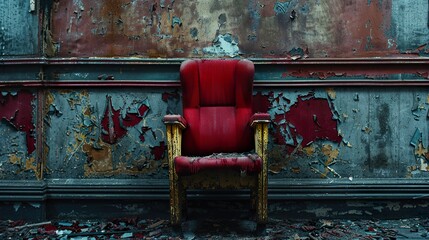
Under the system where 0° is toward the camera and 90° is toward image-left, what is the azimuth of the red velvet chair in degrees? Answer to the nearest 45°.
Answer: approximately 0°
